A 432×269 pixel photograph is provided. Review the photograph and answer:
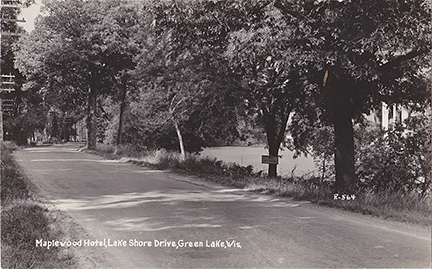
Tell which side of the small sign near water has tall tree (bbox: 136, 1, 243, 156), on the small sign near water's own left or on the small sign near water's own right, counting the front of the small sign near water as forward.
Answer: on the small sign near water's own right

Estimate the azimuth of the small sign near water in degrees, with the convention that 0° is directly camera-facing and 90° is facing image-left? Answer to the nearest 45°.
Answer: approximately 0°

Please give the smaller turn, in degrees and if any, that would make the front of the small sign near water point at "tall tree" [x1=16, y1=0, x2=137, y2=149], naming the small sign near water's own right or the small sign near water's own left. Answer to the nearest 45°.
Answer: approximately 135° to the small sign near water's own right

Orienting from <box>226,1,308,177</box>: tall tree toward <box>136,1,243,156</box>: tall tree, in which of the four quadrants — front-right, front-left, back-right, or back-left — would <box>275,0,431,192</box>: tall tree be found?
back-right

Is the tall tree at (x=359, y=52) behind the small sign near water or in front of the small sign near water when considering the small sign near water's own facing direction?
in front
